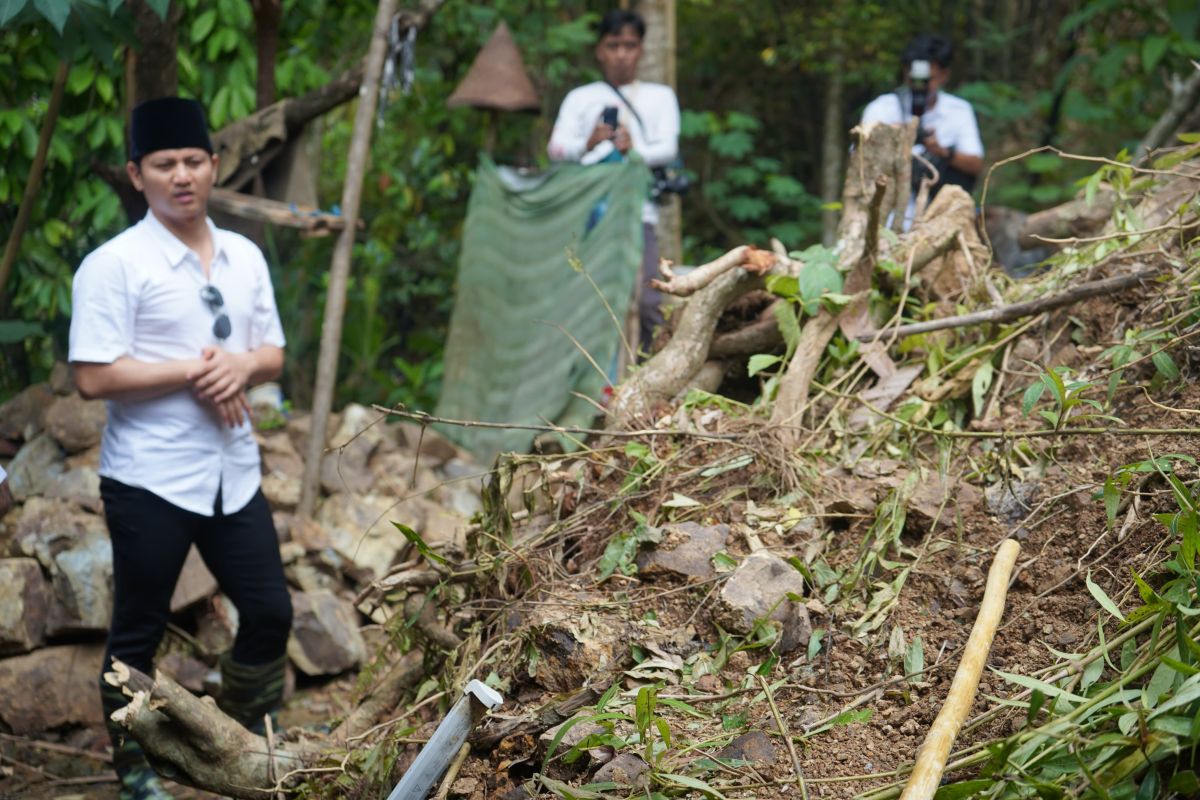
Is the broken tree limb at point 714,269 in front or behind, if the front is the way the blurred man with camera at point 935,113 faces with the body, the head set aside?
in front

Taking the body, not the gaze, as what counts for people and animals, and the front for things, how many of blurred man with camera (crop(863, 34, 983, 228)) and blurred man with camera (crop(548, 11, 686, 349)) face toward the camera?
2

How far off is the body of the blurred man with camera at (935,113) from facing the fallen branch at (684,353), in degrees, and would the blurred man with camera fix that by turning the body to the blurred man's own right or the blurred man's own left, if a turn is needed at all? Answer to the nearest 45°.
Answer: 0° — they already face it

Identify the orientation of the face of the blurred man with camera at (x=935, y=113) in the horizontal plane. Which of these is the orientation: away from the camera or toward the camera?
toward the camera

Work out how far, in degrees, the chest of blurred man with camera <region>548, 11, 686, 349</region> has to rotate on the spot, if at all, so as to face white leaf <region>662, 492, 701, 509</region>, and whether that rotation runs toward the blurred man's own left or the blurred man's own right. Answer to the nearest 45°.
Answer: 0° — they already face it

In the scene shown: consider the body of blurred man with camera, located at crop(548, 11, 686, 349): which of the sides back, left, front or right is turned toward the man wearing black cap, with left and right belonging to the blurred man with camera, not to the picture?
front

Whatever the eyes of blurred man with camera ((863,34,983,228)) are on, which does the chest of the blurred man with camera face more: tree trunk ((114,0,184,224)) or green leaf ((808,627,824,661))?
the green leaf

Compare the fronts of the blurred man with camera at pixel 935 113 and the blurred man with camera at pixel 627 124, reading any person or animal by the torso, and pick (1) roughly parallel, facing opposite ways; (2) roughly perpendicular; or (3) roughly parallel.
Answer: roughly parallel

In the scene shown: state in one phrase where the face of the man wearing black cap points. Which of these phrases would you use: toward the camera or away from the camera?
toward the camera

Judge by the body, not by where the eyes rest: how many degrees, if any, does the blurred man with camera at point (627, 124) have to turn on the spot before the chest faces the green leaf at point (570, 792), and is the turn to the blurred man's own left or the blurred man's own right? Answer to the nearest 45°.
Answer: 0° — they already face it

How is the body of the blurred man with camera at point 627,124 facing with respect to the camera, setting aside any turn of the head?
toward the camera

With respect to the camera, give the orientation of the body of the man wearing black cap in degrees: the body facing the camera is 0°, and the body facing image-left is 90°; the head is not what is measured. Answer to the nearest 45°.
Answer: approximately 315°

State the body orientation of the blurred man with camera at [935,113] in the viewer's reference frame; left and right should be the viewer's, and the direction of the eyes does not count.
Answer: facing the viewer

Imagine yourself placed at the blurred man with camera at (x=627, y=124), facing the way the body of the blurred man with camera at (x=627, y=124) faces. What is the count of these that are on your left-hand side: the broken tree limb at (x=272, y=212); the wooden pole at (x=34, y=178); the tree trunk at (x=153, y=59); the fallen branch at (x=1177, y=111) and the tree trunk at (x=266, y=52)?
1
